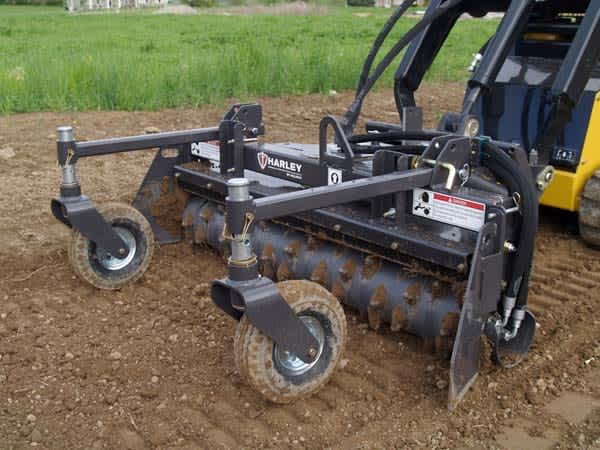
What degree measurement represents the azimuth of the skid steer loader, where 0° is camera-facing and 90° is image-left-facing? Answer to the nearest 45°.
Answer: approximately 45°
